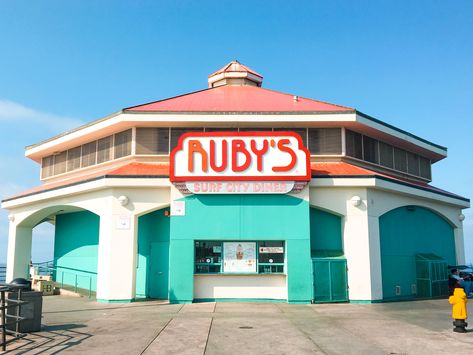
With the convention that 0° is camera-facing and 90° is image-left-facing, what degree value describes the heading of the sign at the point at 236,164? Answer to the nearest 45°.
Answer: approximately 0°

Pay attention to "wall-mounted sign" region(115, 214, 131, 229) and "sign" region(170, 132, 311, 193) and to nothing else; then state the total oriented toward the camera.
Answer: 2

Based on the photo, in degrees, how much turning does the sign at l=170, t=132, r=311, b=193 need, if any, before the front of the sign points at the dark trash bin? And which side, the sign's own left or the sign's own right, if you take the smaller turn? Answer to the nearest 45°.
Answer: approximately 45° to the sign's own right

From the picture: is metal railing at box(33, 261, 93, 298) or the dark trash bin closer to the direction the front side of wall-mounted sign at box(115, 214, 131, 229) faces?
the dark trash bin

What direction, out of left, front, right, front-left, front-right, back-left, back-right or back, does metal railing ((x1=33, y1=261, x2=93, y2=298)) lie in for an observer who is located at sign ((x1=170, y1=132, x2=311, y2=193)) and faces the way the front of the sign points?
back-right

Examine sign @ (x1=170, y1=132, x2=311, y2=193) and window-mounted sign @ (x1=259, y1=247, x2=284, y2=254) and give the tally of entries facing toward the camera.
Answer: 2

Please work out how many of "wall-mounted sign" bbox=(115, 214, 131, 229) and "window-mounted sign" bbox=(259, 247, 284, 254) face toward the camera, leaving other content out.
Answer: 2

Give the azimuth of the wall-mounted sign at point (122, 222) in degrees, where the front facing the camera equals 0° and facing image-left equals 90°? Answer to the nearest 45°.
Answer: approximately 0°
